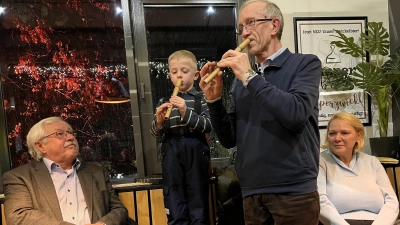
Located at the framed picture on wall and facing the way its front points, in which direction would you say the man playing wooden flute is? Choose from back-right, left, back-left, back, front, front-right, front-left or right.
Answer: front

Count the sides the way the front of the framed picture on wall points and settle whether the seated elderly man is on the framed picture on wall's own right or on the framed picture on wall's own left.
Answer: on the framed picture on wall's own right

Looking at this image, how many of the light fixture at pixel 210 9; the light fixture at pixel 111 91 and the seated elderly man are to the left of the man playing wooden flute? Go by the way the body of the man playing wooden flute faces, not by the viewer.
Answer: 0

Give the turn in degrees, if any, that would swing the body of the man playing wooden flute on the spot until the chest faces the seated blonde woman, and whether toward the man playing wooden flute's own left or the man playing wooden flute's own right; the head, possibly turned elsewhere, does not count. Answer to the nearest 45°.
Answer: approximately 180°

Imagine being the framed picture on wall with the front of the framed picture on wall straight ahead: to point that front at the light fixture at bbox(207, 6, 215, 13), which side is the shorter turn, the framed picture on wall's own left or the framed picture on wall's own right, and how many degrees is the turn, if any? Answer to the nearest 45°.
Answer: approximately 90° to the framed picture on wall's own right

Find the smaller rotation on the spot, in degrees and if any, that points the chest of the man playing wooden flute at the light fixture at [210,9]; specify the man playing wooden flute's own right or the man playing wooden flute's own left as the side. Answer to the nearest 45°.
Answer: approximately 135° to the man playing wooden flute's own right

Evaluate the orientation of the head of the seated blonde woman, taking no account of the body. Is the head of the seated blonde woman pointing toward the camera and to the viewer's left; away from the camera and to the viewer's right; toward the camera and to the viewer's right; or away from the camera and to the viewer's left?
toward the camera and to the viewer's left

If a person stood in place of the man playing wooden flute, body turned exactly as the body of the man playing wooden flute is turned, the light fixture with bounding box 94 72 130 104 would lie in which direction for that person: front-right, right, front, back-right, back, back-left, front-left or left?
right

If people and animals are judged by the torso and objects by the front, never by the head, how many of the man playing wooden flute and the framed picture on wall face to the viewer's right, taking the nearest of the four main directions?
0

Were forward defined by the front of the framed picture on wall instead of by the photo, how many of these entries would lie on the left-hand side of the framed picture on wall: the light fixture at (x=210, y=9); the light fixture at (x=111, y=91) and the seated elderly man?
0

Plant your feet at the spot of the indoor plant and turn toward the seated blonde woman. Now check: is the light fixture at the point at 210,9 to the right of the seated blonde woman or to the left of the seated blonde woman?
right

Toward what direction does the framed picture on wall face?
toward the camera

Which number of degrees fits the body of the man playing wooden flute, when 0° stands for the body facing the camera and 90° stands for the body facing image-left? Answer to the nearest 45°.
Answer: approximately 45°
